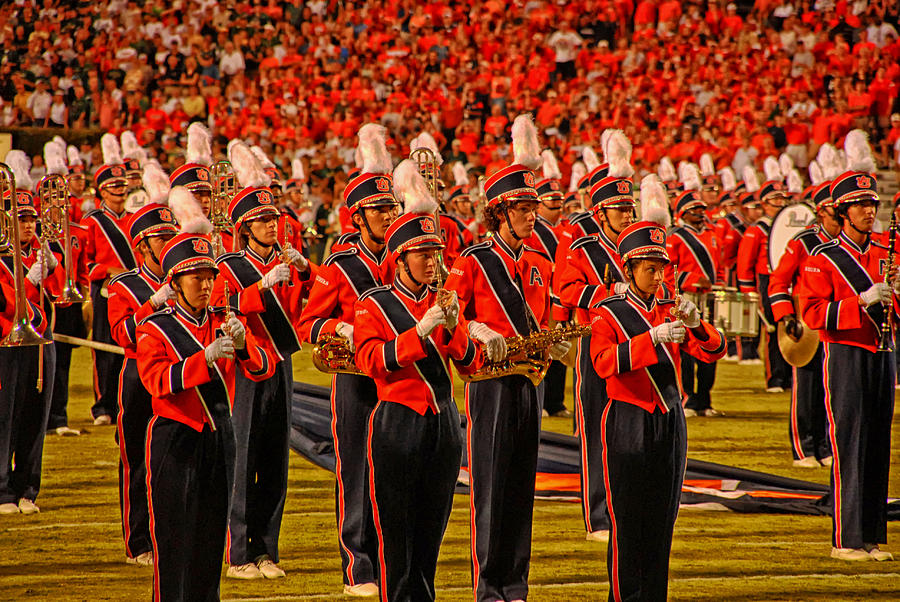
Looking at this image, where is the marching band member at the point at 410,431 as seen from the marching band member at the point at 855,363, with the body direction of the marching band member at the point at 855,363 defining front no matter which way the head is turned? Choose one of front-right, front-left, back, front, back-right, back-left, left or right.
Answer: right

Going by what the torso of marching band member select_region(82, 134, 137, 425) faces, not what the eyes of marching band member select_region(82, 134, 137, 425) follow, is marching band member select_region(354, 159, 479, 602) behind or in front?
in front

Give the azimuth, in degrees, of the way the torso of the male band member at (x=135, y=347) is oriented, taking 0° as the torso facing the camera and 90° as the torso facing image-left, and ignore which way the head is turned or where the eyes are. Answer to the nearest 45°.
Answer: approximately 315°

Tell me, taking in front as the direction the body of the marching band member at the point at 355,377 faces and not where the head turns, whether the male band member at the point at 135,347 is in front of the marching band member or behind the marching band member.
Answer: behind

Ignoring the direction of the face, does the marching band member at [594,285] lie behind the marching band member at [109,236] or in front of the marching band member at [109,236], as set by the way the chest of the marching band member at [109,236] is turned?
in front

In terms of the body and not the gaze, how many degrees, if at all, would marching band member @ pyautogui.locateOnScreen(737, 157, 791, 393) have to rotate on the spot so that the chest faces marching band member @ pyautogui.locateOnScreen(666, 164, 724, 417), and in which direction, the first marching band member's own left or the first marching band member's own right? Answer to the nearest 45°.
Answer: approximately 90° to the first marching band member's own right
